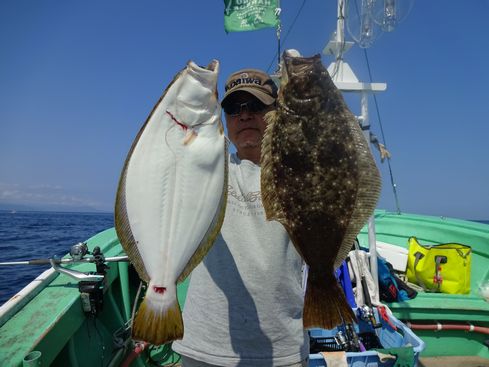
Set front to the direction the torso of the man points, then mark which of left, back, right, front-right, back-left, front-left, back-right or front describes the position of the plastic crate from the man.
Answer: back-left

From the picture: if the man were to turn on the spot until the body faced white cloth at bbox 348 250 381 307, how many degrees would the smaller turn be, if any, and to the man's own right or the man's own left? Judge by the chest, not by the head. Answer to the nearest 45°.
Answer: approximately 135° to the man's own left

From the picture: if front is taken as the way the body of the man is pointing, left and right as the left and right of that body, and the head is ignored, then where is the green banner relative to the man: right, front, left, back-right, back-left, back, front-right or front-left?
back

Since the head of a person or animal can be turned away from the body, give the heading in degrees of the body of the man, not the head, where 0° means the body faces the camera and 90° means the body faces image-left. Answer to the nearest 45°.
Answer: approximately 0°

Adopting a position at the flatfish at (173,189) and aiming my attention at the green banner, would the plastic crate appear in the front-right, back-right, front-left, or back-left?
front-right
